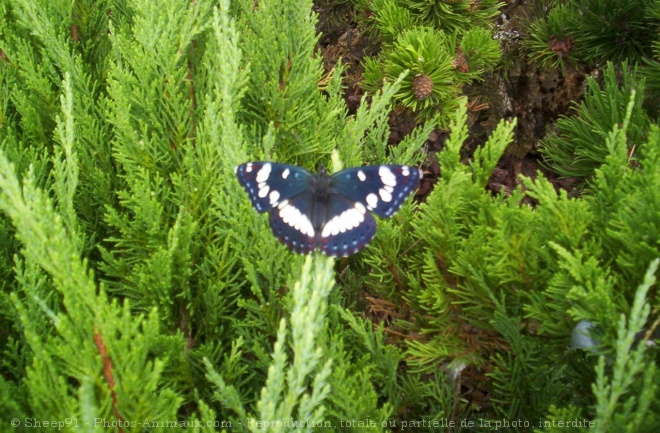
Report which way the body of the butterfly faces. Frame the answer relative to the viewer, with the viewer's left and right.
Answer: facing away from the viewer
